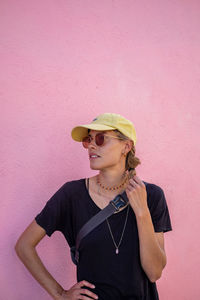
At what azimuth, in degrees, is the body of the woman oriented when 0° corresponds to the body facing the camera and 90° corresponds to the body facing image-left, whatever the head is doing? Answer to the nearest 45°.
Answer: approximately 0°
